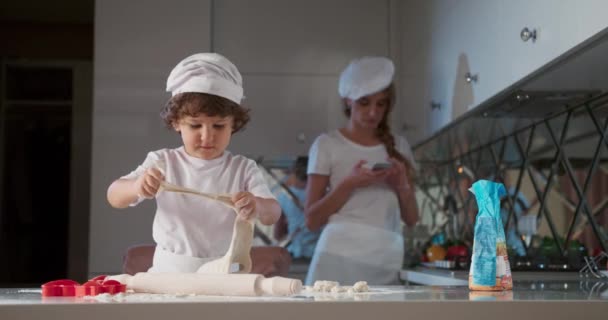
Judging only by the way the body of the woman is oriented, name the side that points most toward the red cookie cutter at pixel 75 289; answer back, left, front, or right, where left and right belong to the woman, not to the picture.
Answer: front

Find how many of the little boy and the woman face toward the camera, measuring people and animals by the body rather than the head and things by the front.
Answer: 2

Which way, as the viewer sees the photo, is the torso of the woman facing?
toward the camera

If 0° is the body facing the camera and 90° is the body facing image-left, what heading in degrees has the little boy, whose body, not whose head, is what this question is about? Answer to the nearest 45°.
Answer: approximately 0°

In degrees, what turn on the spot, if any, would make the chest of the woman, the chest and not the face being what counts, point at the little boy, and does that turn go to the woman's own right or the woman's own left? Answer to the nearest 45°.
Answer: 0° — they already face them

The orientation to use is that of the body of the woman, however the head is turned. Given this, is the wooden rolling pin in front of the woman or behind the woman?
in front
